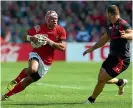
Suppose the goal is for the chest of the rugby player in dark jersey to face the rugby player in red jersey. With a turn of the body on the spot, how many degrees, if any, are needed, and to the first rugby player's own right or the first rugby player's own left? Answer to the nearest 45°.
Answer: approximately 45° to the first rugby player's own right

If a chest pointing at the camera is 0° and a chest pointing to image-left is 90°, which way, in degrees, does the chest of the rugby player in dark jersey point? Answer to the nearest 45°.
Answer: approximately 45°
